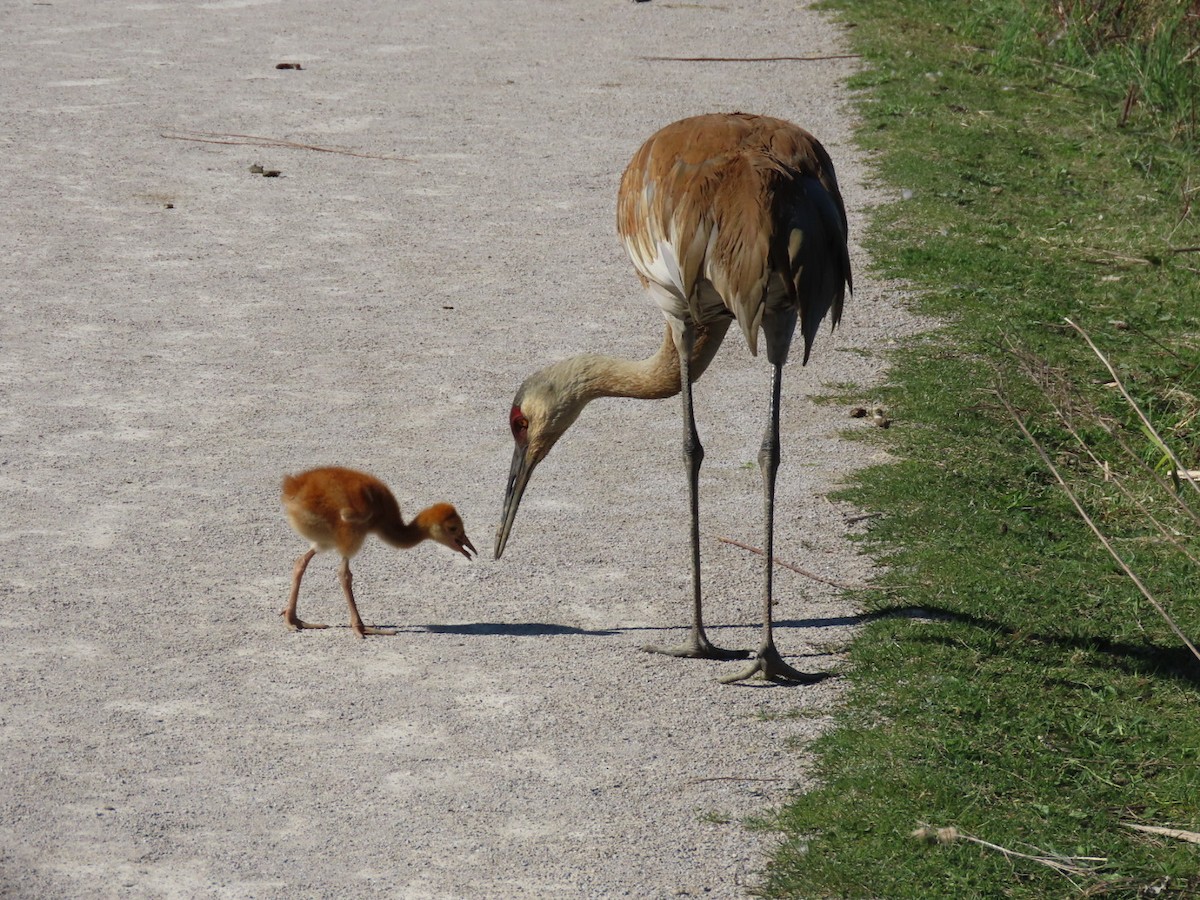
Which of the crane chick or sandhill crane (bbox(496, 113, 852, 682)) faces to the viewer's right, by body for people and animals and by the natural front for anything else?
the crane chick

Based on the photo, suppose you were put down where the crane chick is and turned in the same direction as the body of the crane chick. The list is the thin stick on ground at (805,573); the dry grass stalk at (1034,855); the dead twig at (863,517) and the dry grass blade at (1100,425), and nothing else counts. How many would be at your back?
0

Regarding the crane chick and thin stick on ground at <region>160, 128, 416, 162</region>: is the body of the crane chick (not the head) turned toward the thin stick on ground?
no

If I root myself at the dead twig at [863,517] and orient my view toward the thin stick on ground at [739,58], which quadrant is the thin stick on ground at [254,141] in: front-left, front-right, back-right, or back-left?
front-left

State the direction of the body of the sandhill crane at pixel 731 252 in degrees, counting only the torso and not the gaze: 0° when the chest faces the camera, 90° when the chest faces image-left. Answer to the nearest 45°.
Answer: approximately 135°

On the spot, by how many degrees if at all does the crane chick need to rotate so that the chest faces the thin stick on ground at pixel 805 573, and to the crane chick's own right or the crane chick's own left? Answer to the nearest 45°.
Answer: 0° — it already faces it

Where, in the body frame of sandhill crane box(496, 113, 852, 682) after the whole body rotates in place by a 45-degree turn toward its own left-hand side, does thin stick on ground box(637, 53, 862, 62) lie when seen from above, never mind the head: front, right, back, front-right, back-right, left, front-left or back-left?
right

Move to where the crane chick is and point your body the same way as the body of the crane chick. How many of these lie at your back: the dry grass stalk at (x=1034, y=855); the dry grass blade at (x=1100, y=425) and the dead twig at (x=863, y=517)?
0

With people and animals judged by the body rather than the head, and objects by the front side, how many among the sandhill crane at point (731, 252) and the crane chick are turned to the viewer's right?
1

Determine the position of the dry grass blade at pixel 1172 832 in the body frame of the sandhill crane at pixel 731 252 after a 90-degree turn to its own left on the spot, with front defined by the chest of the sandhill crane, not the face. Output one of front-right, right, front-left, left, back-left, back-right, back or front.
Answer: left

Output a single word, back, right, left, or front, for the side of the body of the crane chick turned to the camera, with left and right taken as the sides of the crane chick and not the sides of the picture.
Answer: right

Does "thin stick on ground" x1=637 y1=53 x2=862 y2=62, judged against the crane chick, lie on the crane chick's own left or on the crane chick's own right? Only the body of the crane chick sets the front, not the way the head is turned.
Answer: on the crane chick's own left

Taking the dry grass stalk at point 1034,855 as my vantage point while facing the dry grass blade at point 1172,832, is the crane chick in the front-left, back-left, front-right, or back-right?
back-left

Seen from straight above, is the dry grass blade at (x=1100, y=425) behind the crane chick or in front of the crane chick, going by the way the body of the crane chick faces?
in front

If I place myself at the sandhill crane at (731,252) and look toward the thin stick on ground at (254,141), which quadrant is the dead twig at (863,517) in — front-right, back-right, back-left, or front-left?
front-right

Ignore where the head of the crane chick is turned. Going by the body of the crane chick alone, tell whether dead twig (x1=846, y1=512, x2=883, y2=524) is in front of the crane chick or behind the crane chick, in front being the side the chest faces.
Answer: in front
